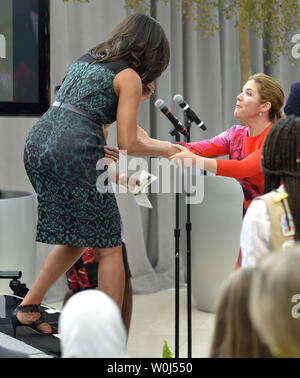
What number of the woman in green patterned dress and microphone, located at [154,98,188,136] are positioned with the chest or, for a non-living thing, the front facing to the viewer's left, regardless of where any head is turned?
1

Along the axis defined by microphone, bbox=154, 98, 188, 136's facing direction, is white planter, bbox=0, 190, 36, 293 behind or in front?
in front

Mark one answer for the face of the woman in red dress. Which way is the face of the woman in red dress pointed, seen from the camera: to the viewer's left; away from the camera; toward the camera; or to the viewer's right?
to the viewer's left

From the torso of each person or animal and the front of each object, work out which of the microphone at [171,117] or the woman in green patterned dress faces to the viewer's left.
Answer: the microphone

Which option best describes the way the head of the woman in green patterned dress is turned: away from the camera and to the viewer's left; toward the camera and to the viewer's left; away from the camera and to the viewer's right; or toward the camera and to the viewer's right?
away from the camera and to the viewer's right

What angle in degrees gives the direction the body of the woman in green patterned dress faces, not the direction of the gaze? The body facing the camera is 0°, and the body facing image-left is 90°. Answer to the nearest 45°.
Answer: approximately 225°

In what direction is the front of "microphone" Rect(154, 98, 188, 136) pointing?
to the viewer's left

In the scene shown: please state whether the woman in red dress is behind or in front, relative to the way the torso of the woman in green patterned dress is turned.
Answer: in front
